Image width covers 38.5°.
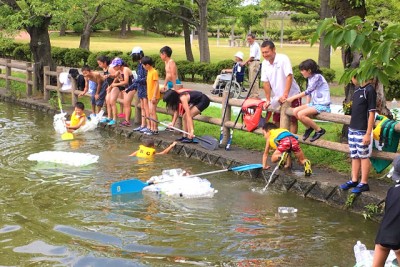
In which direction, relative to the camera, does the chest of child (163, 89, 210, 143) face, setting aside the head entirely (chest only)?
to the viewer's left

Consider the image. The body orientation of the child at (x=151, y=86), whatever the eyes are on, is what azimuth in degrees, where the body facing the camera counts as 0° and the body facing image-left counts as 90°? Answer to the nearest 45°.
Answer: approximately 45°

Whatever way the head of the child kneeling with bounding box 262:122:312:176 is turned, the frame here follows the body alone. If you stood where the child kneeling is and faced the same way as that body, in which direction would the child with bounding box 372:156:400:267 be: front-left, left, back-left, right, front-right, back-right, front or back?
back-left

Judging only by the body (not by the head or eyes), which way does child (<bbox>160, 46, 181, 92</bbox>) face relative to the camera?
to the viewer's left

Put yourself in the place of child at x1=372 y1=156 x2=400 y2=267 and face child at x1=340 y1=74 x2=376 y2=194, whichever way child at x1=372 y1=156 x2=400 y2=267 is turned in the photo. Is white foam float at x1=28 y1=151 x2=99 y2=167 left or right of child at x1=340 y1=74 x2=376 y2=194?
left

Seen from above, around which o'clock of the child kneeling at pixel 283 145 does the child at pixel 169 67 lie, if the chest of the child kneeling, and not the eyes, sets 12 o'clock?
The child is roughly at 12 o'clock from the child kneeling.

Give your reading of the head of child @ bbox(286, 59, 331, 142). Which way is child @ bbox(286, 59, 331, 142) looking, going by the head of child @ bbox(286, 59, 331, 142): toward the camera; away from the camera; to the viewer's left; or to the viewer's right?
to the viewer's left

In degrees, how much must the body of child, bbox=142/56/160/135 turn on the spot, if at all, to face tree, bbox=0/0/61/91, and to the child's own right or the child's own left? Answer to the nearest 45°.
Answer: approximately 90° to the child's own right

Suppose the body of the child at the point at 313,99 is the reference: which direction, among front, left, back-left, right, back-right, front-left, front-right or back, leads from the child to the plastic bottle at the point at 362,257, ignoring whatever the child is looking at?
left

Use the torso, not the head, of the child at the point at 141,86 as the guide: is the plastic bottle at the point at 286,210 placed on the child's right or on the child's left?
on the child's left
